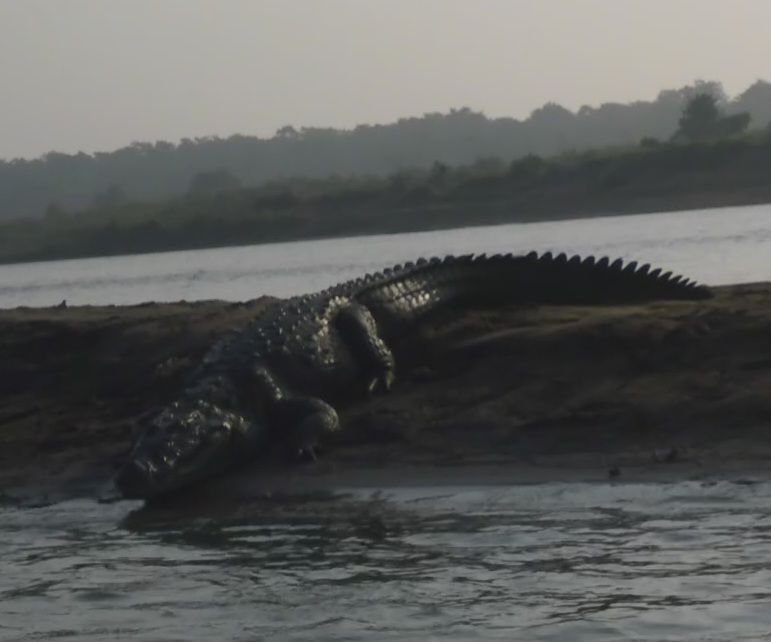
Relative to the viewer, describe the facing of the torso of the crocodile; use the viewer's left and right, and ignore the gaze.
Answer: facing the viewer and to the left of the viewer
